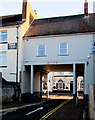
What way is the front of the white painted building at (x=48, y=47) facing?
toward the camera
